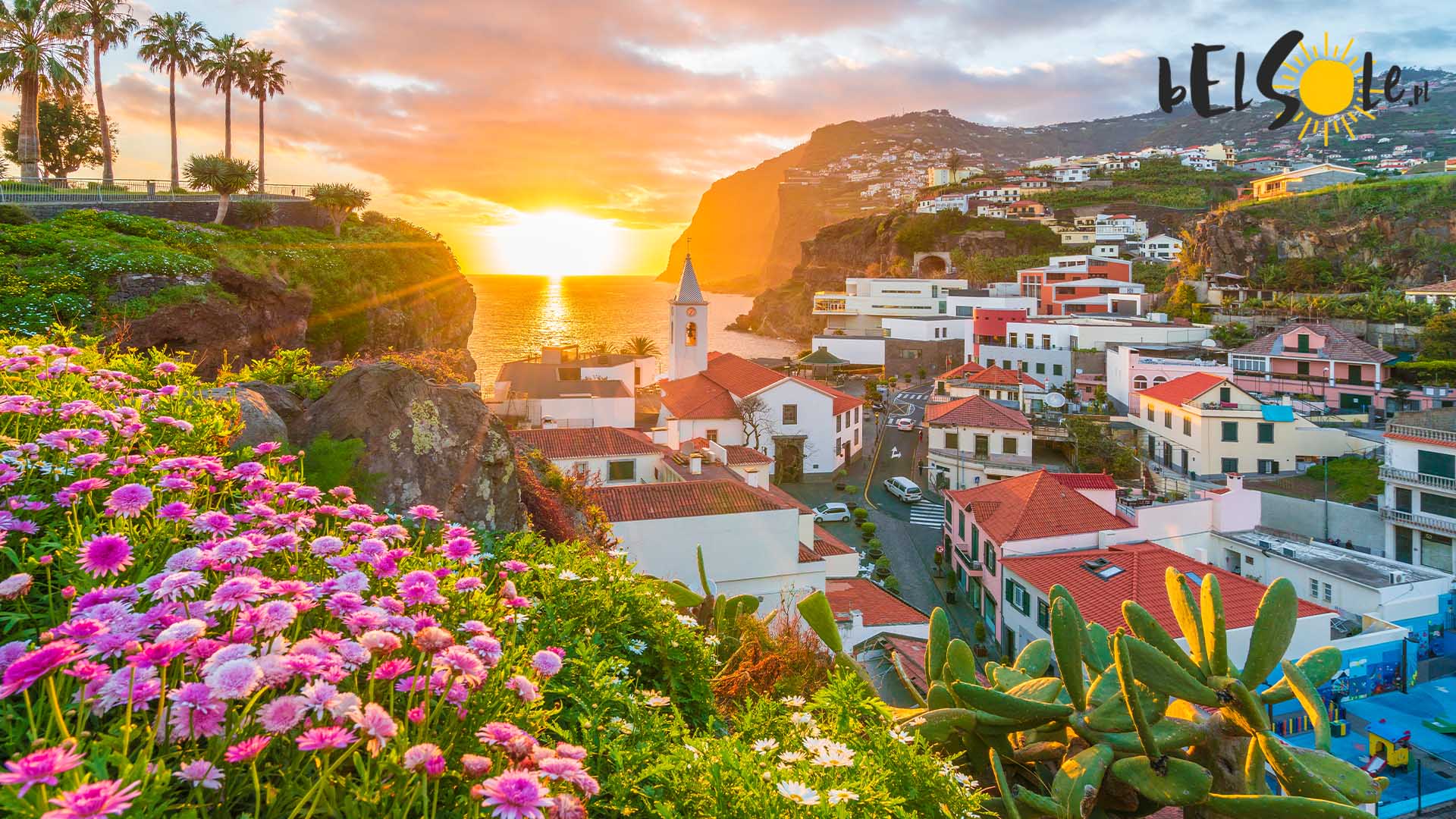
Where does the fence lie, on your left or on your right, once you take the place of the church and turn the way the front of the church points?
on your right

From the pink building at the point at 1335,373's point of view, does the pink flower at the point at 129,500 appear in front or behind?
in front

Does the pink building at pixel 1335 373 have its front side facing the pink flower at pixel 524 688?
yes

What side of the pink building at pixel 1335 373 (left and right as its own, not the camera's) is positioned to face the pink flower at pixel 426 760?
front

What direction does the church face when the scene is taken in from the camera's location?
facing the viewer and to the right of the viewer

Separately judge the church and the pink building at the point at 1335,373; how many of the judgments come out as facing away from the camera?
0

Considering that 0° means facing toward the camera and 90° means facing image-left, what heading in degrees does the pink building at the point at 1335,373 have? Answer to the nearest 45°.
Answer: approximately 0°

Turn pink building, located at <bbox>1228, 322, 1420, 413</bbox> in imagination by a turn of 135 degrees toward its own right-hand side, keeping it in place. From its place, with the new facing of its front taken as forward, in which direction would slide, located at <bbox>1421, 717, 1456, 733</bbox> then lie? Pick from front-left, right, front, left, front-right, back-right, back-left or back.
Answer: back-left

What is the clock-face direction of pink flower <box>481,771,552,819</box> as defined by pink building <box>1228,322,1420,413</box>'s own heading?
The pink flower is roughly at 12 o'clock from the pink building.

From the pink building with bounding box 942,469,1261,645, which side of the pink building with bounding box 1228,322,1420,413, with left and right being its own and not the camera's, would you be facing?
front
